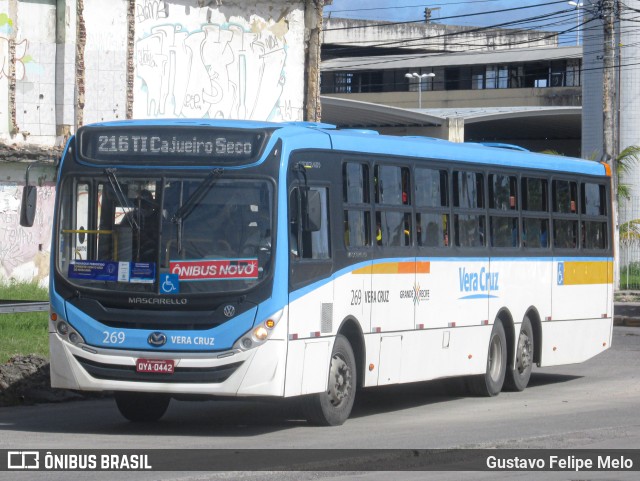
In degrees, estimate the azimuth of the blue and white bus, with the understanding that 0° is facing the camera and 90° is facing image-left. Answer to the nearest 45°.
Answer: approximately 45°
